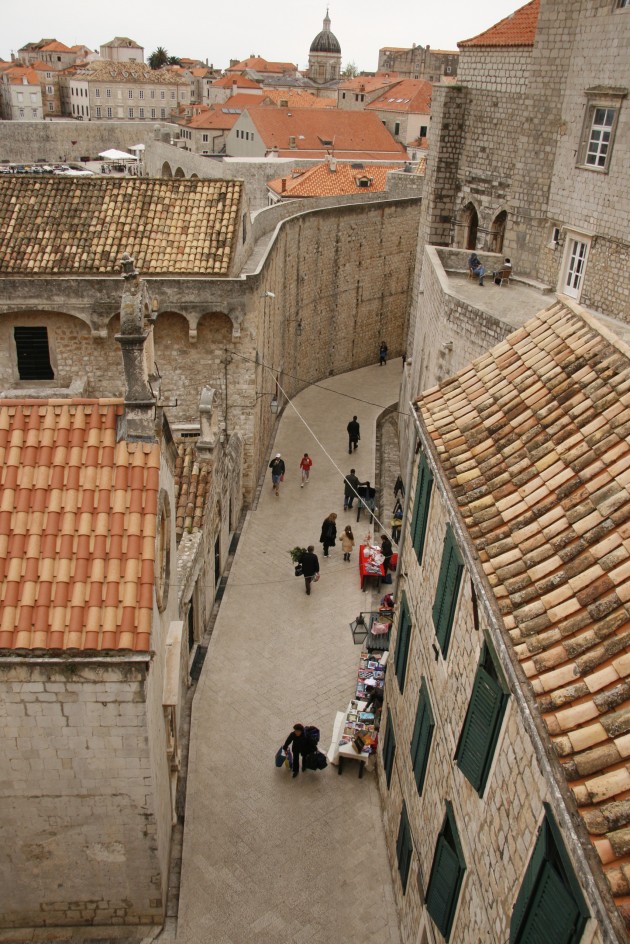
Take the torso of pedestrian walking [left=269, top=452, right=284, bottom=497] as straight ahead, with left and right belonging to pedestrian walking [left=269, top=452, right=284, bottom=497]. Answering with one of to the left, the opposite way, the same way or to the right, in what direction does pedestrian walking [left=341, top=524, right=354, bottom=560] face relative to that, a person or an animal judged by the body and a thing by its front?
the opposite way

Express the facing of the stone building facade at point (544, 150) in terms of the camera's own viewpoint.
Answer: facing the viewer and to the left of the viewer

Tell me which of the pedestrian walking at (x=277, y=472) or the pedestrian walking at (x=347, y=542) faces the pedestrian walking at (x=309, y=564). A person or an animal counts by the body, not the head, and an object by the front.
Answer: the pedestrian walking at (x=277, y=472)

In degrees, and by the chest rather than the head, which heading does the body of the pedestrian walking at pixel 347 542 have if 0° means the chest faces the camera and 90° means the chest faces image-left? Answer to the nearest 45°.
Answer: approximately 180°

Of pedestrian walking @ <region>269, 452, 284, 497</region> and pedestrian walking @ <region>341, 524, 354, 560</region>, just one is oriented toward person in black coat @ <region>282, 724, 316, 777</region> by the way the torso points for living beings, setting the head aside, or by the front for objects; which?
pedestrian walking @ <region>269, 452, 284, 497</region>

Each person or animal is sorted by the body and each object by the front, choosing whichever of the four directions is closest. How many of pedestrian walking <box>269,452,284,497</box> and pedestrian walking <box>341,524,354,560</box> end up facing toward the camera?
1

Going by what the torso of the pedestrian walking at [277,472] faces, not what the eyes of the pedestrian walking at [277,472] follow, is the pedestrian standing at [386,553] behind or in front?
in front

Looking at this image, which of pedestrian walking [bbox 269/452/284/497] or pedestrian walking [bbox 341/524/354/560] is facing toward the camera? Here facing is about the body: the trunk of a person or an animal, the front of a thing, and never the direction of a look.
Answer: pedestrian walking [bbox 269/452/284/497]

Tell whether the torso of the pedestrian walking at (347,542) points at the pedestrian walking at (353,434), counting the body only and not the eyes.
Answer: yes

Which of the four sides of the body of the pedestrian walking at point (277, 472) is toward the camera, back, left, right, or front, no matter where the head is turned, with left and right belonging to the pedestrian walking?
front

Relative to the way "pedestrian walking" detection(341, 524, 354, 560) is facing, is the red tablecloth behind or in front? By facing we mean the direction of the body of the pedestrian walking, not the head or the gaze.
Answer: behind

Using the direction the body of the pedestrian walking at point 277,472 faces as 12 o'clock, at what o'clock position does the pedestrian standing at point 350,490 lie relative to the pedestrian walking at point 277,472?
the pedestrian standing at point 350,490 is roughly at 10 o'clock from the pedestrian walking at point 277,472.

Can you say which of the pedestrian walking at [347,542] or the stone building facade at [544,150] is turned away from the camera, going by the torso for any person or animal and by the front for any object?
the pedestrian walking

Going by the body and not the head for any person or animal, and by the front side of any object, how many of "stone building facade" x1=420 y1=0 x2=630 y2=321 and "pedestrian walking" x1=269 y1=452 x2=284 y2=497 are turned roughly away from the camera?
0
